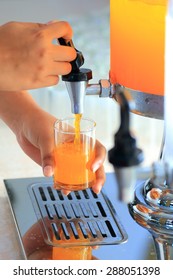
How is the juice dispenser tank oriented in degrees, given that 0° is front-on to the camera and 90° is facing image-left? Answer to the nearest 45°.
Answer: approximately 90°
